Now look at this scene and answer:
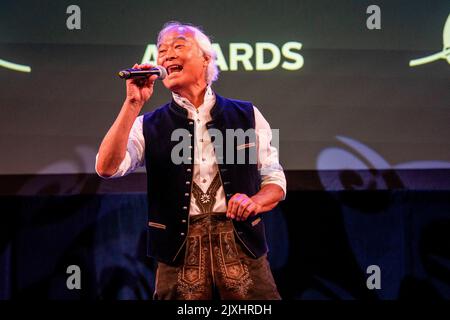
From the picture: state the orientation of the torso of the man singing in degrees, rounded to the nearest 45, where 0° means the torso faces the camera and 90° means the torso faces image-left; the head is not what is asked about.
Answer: approximately 0°
